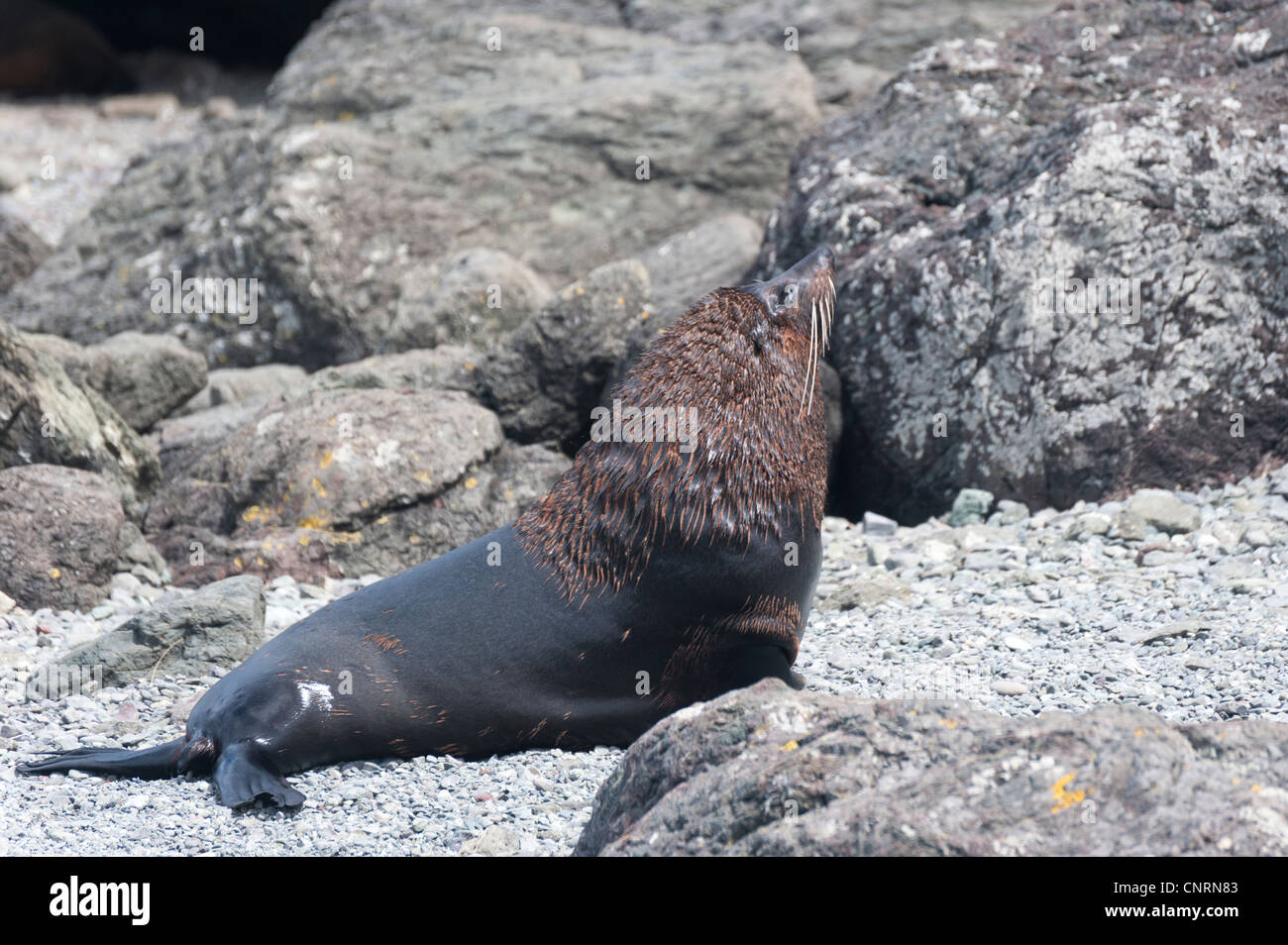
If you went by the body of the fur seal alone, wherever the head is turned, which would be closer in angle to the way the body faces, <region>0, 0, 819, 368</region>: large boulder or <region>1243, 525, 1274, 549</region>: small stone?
the small stone

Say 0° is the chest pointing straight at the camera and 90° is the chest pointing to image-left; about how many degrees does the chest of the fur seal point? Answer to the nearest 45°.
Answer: approximately 270°

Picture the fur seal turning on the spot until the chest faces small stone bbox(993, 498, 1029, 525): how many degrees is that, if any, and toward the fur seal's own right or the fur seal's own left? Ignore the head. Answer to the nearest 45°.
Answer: approximately 45° to the fur seal's own left

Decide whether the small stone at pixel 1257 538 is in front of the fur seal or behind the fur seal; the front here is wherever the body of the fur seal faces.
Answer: in front

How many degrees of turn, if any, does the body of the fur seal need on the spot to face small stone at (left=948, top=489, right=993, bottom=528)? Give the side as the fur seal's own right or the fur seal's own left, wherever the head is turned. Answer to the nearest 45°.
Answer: approximately 45° to the fur seal's own left

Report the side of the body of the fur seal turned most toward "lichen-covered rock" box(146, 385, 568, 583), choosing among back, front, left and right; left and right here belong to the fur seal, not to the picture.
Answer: left

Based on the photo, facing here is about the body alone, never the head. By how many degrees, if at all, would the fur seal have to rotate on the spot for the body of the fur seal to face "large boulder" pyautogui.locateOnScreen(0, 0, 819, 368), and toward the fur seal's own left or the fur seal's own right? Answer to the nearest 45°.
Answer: approximately 90° to the fur seal's own left

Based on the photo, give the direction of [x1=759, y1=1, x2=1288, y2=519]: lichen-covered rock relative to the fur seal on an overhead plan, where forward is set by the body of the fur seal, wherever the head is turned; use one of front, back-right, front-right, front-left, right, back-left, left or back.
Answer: front-left

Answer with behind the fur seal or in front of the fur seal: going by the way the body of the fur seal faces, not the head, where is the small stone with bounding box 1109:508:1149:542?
in front

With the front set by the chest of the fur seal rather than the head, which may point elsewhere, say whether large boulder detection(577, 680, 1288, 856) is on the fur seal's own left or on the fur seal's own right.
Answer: on the fur seal's own right

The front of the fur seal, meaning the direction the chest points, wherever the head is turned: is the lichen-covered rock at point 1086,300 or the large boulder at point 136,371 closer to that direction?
the lichen-covered rock

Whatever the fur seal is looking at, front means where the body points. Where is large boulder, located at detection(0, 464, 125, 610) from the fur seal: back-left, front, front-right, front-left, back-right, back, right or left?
back-left
